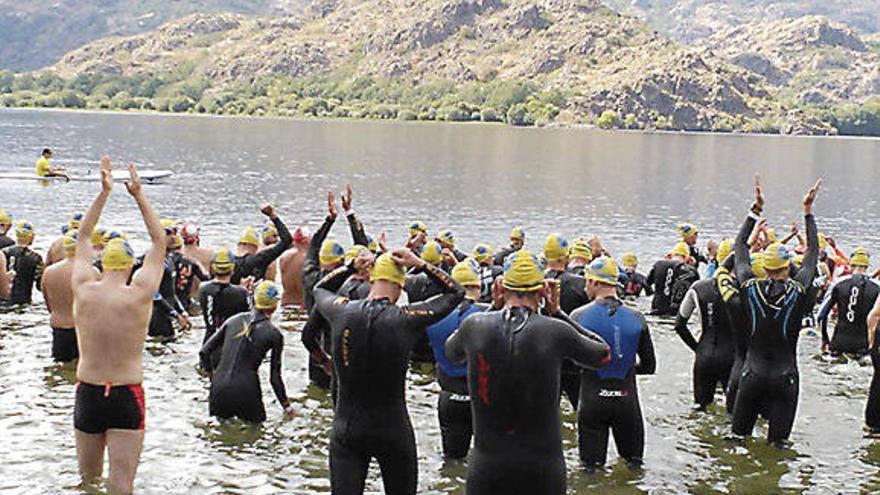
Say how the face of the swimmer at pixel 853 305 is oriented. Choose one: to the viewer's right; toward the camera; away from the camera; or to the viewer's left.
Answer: away from the camera

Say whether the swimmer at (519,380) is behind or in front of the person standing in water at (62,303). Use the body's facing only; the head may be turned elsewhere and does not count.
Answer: behind

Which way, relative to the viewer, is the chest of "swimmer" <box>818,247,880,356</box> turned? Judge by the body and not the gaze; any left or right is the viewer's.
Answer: facing away from the viewer

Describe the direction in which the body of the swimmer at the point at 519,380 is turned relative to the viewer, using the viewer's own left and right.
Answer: facing away from the viewer

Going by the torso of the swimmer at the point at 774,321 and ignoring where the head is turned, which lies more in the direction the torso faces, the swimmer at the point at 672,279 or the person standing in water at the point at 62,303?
the swimmer

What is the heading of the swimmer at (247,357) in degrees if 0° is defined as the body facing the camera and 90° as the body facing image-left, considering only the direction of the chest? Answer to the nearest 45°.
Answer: approximately 180°

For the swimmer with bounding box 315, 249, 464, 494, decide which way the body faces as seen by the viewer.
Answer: away from the camera

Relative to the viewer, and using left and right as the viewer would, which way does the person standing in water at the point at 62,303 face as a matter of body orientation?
facing away from the viewer

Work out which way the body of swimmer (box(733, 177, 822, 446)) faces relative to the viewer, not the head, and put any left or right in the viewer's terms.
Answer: facing away from the viewer

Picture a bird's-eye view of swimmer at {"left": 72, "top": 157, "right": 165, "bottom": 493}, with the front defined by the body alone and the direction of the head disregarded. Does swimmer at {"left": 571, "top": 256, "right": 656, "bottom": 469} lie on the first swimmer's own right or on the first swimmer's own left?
on the first swimmer's own right

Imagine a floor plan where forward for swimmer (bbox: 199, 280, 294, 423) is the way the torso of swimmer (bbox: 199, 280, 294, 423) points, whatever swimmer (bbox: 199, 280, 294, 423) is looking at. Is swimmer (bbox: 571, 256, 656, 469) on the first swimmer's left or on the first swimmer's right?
on the first swimmer's right

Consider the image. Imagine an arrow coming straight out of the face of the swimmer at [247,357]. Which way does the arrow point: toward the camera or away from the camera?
away from the camera

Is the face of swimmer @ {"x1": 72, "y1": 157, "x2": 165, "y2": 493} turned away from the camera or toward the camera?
away from the camera

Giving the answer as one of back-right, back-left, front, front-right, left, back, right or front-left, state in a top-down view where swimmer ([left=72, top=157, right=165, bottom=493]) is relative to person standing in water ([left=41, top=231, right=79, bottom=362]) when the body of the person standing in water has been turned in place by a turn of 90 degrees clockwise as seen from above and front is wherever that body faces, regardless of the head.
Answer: right

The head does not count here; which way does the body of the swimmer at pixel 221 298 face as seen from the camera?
away from the camera
